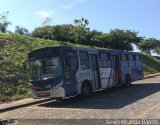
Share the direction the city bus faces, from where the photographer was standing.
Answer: facing the viewer and to the left of the viewer
